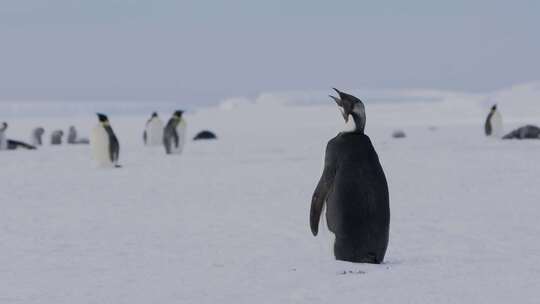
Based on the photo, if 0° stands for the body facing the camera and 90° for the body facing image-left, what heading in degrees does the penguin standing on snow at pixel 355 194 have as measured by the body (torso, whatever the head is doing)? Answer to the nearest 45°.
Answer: approximately 135°

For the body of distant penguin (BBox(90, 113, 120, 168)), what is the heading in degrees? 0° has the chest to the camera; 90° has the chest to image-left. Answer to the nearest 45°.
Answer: approximately 45°

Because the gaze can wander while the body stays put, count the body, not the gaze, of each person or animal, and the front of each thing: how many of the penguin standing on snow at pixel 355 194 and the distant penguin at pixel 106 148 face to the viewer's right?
0

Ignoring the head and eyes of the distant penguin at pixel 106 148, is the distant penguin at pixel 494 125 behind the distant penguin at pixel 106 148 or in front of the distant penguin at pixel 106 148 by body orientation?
behind

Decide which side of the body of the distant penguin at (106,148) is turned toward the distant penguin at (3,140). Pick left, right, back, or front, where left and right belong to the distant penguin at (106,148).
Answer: right

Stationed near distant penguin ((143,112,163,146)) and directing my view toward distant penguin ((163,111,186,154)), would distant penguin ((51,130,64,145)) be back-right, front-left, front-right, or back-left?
back-right
